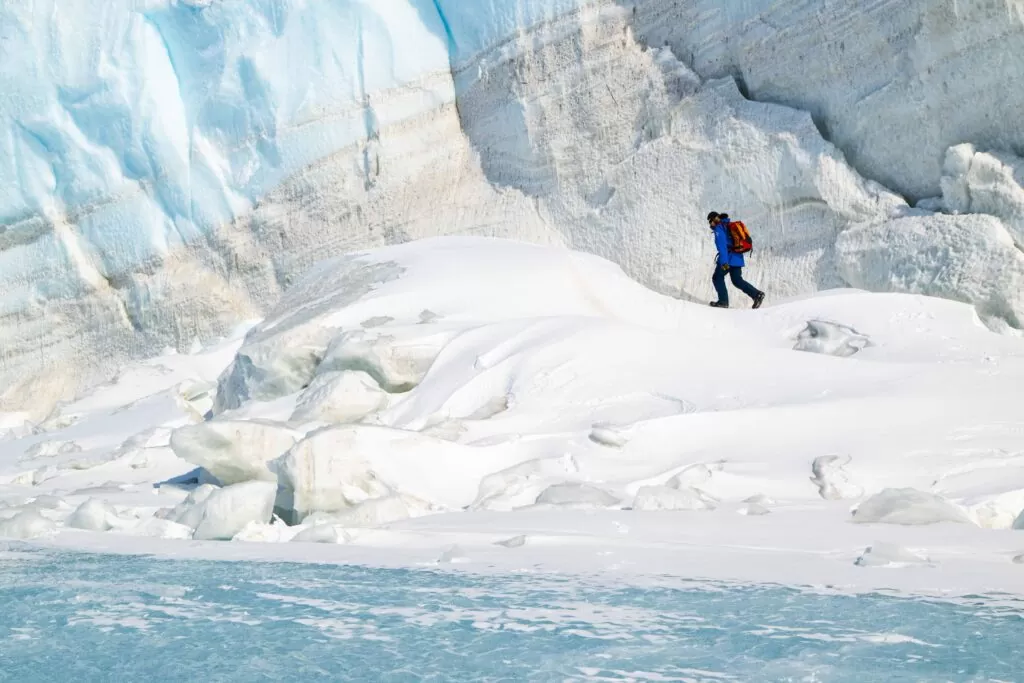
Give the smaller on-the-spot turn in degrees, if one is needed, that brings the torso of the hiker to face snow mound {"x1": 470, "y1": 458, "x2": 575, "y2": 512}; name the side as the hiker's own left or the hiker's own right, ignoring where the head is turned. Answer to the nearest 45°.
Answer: approximately 90° to the hiker's own left

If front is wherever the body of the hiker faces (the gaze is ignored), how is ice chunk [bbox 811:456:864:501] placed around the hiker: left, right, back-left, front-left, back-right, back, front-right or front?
left

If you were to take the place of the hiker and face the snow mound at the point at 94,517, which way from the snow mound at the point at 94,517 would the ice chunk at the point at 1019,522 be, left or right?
left

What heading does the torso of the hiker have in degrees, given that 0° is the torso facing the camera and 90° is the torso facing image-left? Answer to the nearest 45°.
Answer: approximately 90°

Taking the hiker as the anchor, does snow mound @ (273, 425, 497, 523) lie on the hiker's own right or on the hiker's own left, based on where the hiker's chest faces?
on the hiker's own left

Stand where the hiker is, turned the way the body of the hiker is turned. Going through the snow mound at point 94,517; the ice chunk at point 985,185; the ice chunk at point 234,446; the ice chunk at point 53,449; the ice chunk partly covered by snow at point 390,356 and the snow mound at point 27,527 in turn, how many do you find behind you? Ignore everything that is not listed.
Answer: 1

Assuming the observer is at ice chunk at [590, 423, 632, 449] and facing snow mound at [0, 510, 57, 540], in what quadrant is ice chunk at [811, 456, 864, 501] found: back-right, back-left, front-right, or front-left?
back-left

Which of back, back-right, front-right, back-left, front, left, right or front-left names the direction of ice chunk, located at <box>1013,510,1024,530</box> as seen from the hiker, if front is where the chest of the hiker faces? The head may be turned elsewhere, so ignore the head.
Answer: left

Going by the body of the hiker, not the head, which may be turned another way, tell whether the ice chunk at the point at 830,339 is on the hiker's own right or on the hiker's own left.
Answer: on the hiker's own left
